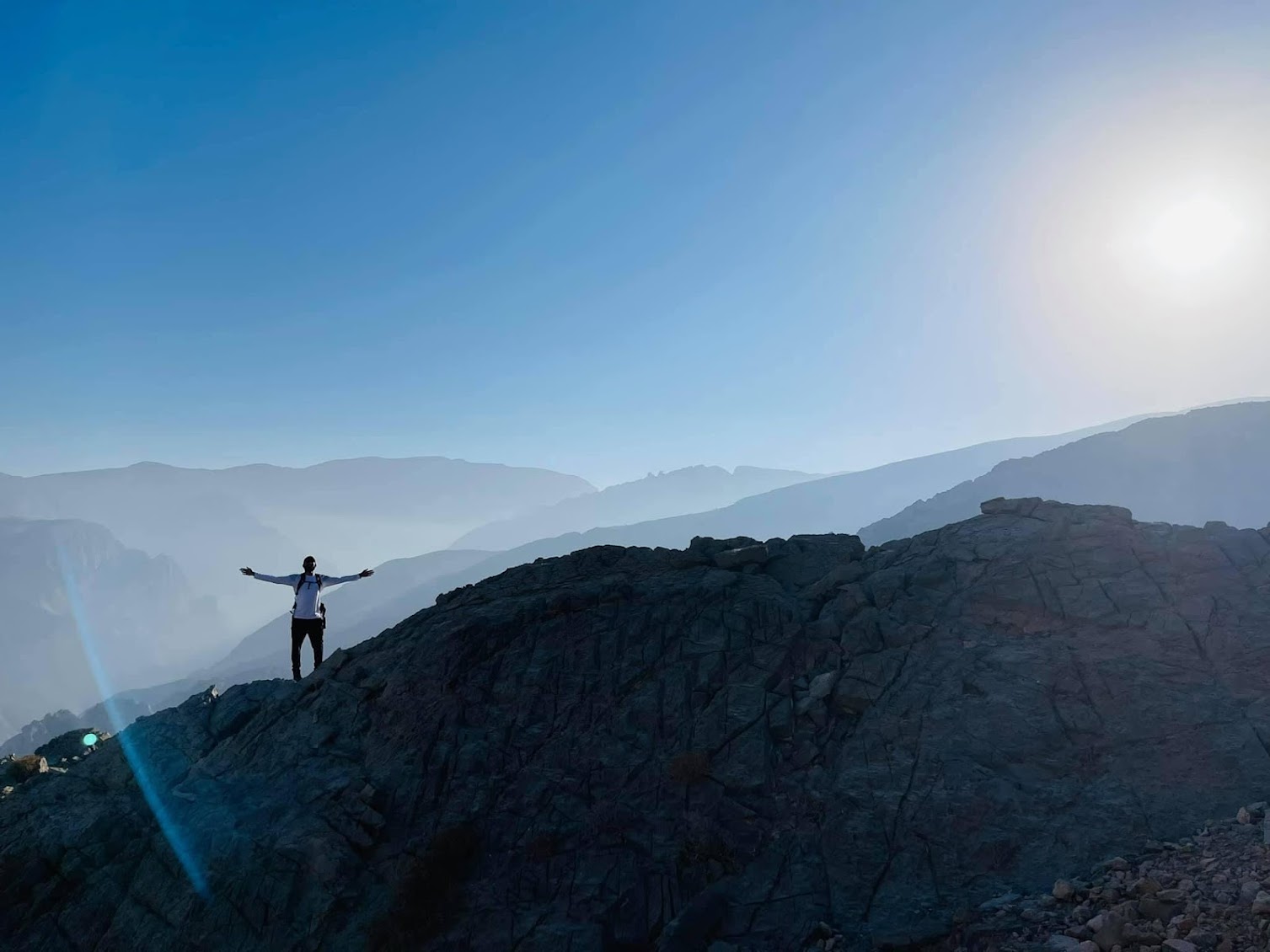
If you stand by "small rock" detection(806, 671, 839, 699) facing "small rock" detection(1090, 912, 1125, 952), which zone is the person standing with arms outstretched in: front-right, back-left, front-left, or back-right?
back-right

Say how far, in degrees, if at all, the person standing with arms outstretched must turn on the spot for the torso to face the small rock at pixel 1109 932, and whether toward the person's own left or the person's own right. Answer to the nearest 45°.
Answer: approximately 45° to the person's own left

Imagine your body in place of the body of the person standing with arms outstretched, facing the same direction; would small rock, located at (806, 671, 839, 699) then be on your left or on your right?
on your left

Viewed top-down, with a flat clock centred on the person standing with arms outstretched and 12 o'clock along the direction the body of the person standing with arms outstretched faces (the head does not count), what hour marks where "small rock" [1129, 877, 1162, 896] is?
The small rock is roughly at 11 o'clock from the person standing with arms outstretched.

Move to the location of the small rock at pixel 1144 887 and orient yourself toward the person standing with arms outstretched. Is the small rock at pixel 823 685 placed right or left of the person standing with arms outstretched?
right

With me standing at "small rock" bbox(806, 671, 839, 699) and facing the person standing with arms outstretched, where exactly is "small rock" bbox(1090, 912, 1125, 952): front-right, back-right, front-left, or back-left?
back-left
